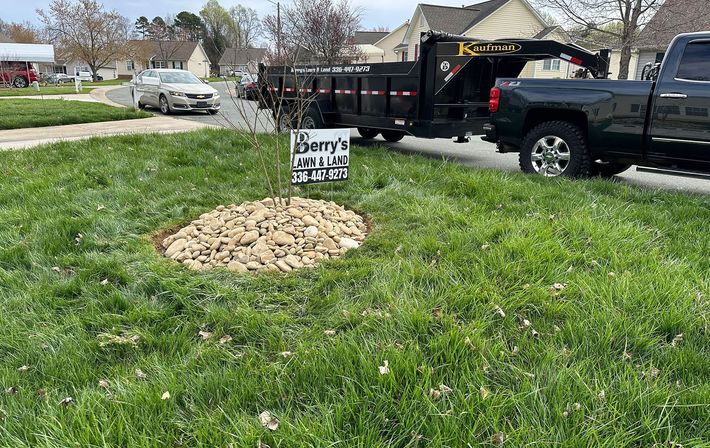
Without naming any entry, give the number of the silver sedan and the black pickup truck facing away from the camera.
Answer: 0

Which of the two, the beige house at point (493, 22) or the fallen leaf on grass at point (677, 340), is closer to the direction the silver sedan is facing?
the fallen leaf on grass

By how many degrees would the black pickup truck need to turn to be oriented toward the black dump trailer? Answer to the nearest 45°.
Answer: approximately 135° to its left

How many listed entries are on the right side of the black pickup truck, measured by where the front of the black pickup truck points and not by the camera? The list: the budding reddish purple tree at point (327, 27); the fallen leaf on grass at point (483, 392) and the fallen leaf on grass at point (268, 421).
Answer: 2

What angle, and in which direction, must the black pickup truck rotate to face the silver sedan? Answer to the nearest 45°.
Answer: approximately 135° to its left

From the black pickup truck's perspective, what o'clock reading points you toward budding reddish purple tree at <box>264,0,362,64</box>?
The budding reddish purple tree is roughly at 8 o'clock from the black pickup truck.

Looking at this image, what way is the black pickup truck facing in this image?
to the viewer's right

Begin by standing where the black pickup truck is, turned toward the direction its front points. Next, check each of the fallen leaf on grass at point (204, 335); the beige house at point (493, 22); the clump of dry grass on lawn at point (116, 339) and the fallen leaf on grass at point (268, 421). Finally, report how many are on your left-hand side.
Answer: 1

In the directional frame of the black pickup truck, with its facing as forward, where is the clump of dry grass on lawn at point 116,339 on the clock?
The clump of dry grass on lawn is roughly at 4 o'clock from the black pickup truck.
